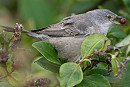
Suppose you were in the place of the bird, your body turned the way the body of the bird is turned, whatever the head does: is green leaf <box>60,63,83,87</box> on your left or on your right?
on your right

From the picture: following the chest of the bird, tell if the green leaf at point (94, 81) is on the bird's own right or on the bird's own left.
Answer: on the bird's own right

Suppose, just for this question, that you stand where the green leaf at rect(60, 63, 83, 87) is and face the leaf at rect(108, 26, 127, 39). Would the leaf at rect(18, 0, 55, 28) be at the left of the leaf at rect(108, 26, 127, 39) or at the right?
left

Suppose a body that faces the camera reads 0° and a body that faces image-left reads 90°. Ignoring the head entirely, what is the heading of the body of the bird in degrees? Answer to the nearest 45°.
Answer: approximately 270°

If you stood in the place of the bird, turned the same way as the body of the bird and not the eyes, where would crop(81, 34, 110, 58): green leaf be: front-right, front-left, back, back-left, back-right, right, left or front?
right

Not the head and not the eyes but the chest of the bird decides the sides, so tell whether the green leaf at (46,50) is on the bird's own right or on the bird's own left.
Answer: on the bird's own right
